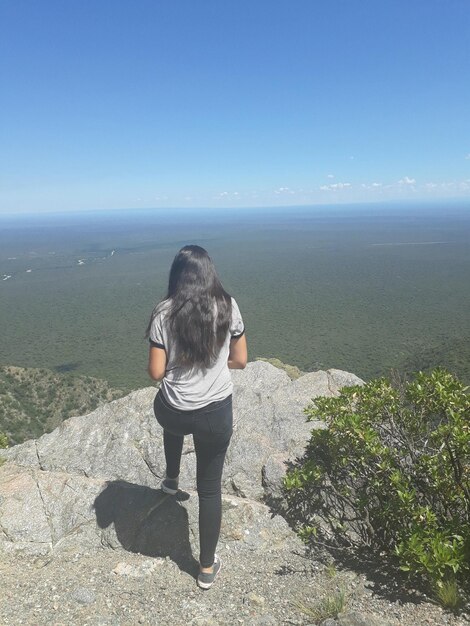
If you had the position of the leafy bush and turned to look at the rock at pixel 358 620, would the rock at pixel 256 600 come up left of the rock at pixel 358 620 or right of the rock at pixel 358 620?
right

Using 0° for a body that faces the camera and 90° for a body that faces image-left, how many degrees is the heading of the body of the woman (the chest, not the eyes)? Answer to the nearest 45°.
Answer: approximately 180°

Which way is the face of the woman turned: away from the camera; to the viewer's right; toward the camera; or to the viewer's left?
away from the camera

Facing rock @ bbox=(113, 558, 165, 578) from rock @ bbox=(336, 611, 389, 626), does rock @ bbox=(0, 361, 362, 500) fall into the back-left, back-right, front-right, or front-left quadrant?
front-right

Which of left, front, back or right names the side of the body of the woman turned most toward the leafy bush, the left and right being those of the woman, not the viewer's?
right
